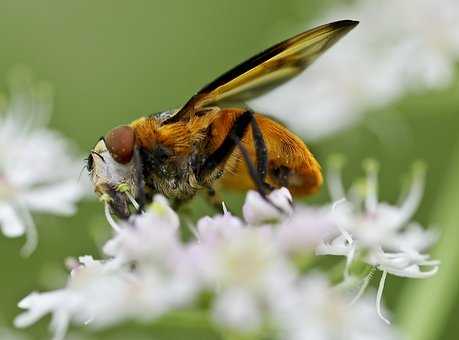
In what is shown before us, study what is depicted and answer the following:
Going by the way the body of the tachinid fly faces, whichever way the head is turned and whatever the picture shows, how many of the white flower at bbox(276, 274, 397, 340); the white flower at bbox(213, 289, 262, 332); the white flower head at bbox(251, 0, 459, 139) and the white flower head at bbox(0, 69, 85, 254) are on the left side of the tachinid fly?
2

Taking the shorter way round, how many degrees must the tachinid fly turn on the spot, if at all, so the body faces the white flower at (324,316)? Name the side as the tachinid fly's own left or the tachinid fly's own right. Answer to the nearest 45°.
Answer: approximately 90° to the tachinid fly's own left

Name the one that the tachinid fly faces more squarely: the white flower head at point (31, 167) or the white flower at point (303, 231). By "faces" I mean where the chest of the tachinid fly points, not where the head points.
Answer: the white flower head

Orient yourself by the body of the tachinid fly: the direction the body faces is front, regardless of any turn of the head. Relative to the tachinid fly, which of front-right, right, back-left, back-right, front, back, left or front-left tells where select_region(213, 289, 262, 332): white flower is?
left

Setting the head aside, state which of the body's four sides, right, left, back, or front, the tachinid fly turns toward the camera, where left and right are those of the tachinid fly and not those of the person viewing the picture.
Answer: left
